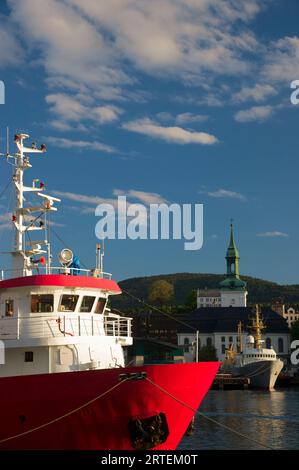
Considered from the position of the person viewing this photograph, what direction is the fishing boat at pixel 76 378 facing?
facing to the right of the viewer
